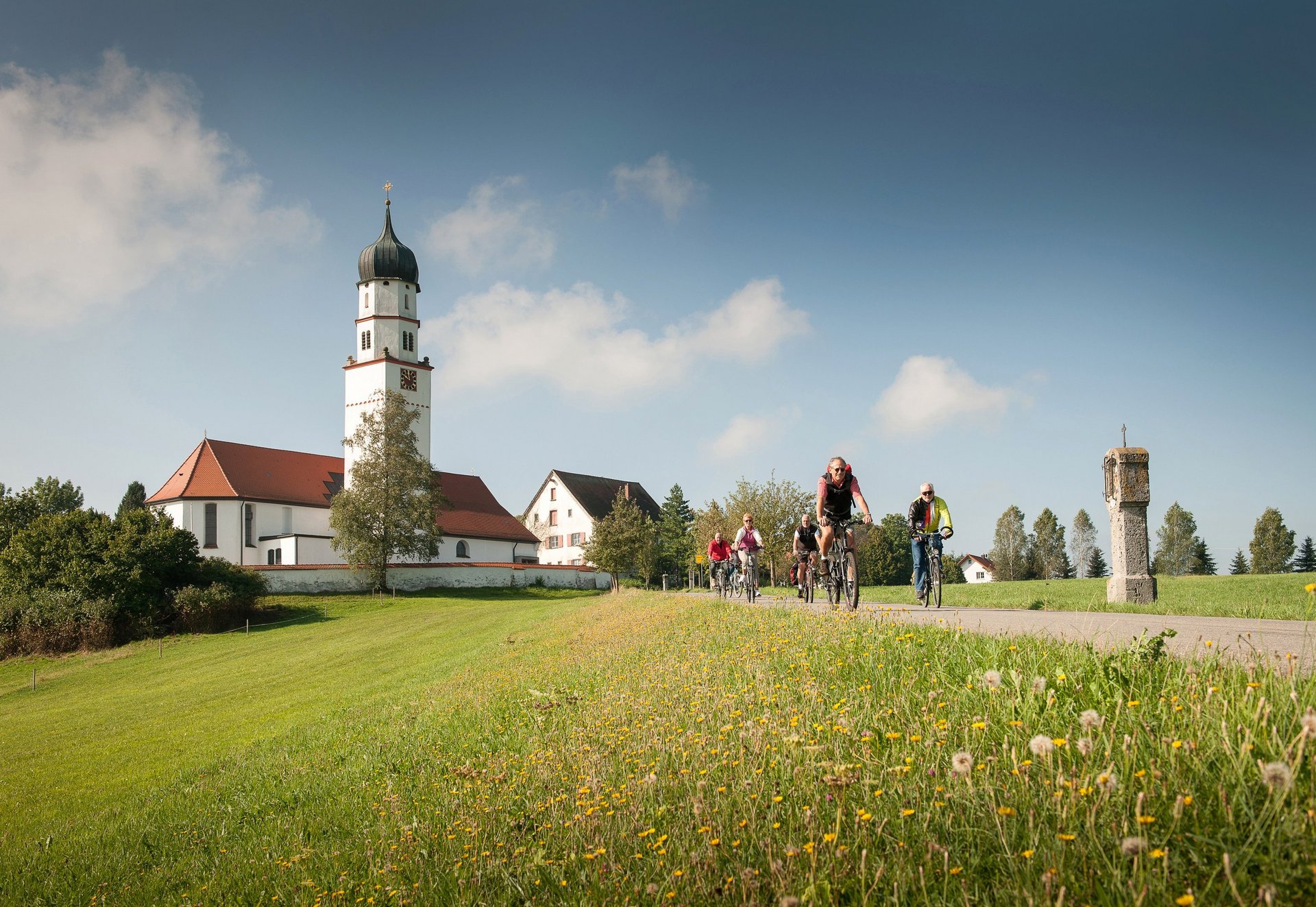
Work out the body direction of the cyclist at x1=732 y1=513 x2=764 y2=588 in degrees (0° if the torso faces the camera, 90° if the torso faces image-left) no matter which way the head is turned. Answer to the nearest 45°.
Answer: approximately 0°

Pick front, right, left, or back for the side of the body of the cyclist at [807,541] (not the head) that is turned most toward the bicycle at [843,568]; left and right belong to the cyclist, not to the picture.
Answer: front

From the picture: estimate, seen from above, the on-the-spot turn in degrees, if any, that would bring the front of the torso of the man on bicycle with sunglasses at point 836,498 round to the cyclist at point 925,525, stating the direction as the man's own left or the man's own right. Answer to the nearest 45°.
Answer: approximately 135° to the man's own left

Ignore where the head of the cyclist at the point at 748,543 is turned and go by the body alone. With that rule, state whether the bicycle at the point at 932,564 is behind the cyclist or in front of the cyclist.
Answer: in front

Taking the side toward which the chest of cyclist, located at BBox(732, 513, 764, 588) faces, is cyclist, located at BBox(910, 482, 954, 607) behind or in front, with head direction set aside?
in front

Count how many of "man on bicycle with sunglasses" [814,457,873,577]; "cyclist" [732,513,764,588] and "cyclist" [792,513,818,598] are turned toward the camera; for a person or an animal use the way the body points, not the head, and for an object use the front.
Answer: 3
